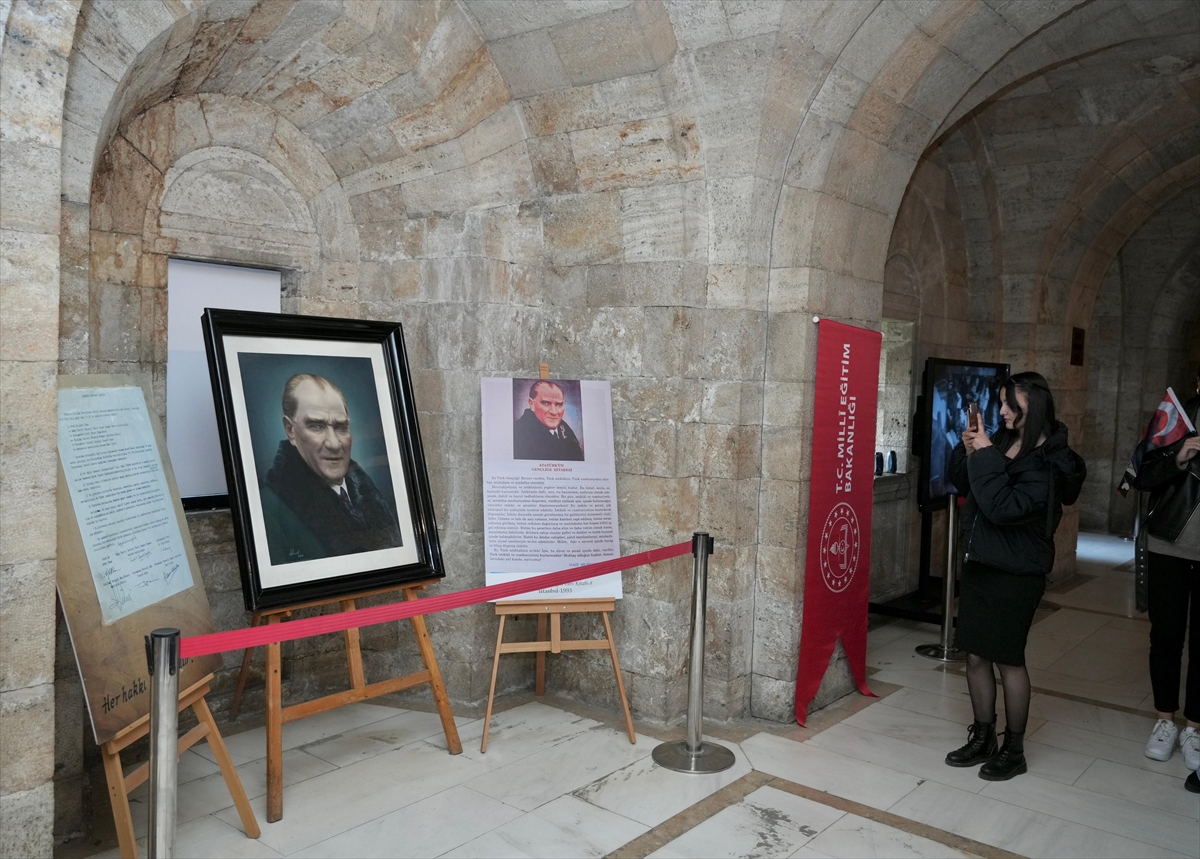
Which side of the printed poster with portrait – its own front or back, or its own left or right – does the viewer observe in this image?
front

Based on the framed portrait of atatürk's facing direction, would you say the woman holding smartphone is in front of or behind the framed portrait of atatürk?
in front

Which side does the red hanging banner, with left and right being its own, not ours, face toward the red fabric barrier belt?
right

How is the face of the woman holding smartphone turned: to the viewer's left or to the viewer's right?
to the viewer's left

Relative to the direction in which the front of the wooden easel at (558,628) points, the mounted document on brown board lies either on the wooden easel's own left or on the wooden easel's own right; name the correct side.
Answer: on the wooden easel's own right

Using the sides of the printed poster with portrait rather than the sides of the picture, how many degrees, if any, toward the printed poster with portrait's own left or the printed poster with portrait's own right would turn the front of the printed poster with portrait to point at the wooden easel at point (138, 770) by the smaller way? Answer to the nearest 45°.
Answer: approximately 45° to the printed poster with portrait's own right

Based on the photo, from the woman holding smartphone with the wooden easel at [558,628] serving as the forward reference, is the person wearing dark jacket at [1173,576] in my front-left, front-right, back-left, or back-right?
back-right

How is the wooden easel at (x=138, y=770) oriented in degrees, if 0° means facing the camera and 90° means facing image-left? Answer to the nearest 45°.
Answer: approximately 315°
